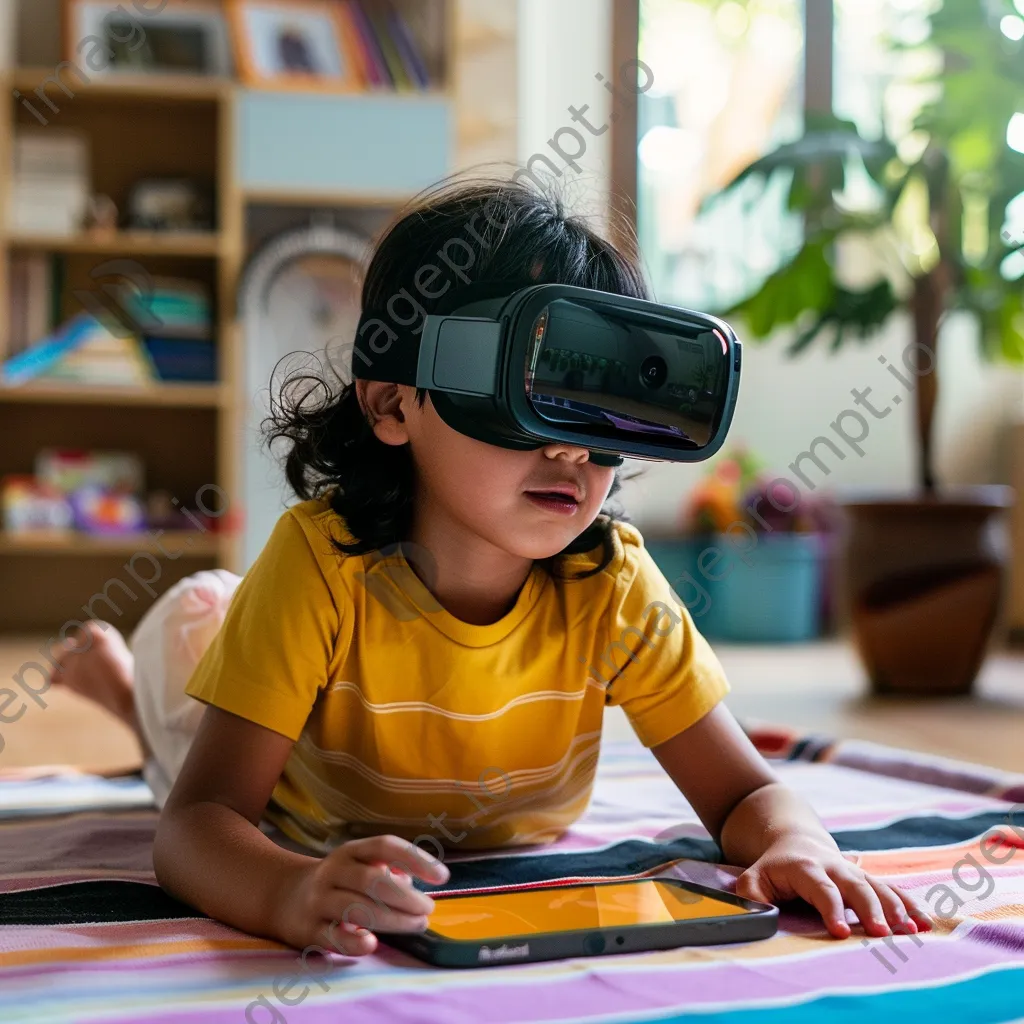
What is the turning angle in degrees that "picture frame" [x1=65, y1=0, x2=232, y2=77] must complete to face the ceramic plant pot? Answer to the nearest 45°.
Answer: approximately 45° to its left

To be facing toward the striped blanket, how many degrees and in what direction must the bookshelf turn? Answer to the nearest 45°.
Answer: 0° — it already faces it

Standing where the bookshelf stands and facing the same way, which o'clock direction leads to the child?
The child is roughly at 12 o'clock from the bookshelf.

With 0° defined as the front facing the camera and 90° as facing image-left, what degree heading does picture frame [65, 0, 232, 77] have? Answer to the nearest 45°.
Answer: approximately 0°

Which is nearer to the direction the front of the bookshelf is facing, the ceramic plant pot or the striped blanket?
the striped blanket

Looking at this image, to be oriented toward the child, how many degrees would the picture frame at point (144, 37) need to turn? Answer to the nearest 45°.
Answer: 0° — it already faces them

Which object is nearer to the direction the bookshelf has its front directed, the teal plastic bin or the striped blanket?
the striped blanket

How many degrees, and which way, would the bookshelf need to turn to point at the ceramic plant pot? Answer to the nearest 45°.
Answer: approximately 45° to its left

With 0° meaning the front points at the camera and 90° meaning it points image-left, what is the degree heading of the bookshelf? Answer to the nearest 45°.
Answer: approximately 0°
